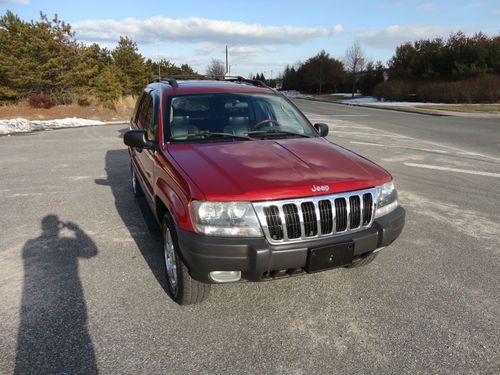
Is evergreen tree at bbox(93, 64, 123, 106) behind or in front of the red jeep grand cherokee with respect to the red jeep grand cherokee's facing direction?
behind

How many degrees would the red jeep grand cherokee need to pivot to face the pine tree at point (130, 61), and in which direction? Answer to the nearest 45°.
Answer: approximately 135° to its left

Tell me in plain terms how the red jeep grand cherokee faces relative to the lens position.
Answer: facing the viewer and to the right of the viewer
